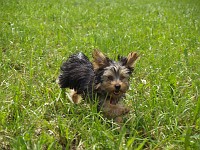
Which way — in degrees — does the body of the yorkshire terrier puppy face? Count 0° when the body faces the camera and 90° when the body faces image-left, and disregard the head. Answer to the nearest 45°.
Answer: approximately 315°
